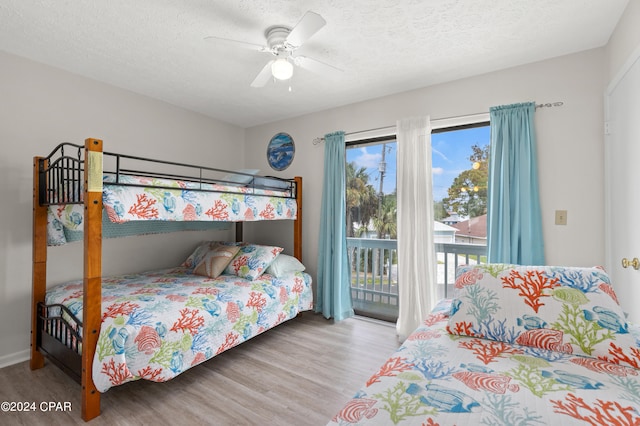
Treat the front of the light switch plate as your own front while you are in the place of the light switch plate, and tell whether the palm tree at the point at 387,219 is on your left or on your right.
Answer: on your right

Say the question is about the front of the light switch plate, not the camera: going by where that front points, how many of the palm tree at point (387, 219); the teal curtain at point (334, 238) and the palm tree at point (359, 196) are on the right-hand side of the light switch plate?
3

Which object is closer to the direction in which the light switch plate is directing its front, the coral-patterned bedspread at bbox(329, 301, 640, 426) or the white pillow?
the coral-patterned bedspread

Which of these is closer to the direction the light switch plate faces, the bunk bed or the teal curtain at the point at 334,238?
the bunk bed

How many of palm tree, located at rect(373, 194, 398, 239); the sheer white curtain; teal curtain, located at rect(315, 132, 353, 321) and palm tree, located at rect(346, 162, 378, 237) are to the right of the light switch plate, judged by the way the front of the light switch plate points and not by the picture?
4

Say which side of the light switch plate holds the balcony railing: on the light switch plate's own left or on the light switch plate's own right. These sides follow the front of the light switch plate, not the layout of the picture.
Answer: on the light switch plate's own right

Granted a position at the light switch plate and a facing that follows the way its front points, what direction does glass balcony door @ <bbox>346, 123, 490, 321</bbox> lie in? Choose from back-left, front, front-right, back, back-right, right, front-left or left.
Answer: right

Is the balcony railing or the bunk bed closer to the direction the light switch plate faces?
the bunk bed

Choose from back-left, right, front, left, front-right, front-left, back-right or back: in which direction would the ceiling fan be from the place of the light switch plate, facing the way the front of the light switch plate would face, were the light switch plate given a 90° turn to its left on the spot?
back-right

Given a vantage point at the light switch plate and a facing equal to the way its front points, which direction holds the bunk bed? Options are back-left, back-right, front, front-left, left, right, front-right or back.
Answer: front-right

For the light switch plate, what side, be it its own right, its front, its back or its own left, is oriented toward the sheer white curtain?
right

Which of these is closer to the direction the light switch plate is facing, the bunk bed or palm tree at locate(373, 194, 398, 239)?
the bunk bed

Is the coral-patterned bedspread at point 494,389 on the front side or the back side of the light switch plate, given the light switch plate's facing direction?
on the front side

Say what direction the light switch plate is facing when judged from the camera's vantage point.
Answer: facing the viewer
